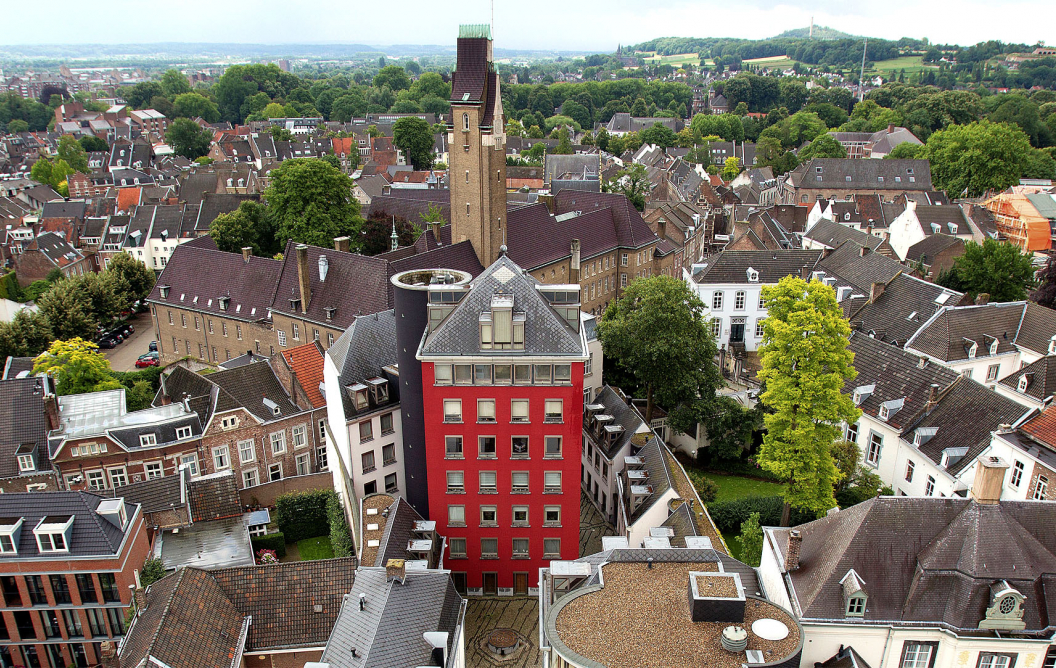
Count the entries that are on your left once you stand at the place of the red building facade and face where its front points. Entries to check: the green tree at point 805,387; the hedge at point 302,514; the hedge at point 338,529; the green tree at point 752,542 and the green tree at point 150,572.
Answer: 2

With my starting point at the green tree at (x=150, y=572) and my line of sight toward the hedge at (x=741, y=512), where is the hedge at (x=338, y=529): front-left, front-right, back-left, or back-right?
front-left

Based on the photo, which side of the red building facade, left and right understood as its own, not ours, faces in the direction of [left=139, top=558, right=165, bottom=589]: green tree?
right

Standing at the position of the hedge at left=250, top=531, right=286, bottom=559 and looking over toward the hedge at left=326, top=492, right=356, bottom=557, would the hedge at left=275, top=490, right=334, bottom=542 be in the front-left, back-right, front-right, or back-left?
front-left

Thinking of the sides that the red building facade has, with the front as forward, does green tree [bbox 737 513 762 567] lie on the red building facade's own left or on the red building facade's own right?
on the red building facade's own left

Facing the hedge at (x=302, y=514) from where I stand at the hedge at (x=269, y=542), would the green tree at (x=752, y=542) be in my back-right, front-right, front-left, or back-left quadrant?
front-right

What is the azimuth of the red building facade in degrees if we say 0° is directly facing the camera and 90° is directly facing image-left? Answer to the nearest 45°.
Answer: approximately 0°

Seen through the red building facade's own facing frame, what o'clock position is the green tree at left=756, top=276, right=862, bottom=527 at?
The green tree is roughly at 9 o'clock from the red building facade.

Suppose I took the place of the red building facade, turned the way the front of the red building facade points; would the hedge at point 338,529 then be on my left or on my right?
on my right

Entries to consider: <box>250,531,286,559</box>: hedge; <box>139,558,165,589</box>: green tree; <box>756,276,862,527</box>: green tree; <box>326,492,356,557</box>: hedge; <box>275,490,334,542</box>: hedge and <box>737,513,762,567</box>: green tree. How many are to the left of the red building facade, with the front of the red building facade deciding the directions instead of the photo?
2

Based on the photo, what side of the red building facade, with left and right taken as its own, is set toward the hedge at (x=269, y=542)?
right

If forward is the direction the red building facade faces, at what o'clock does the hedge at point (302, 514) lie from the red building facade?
The hedge is roughly at 4 o'clock from the red building facade.

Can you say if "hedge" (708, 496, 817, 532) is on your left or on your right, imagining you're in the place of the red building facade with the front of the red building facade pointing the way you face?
on your left
